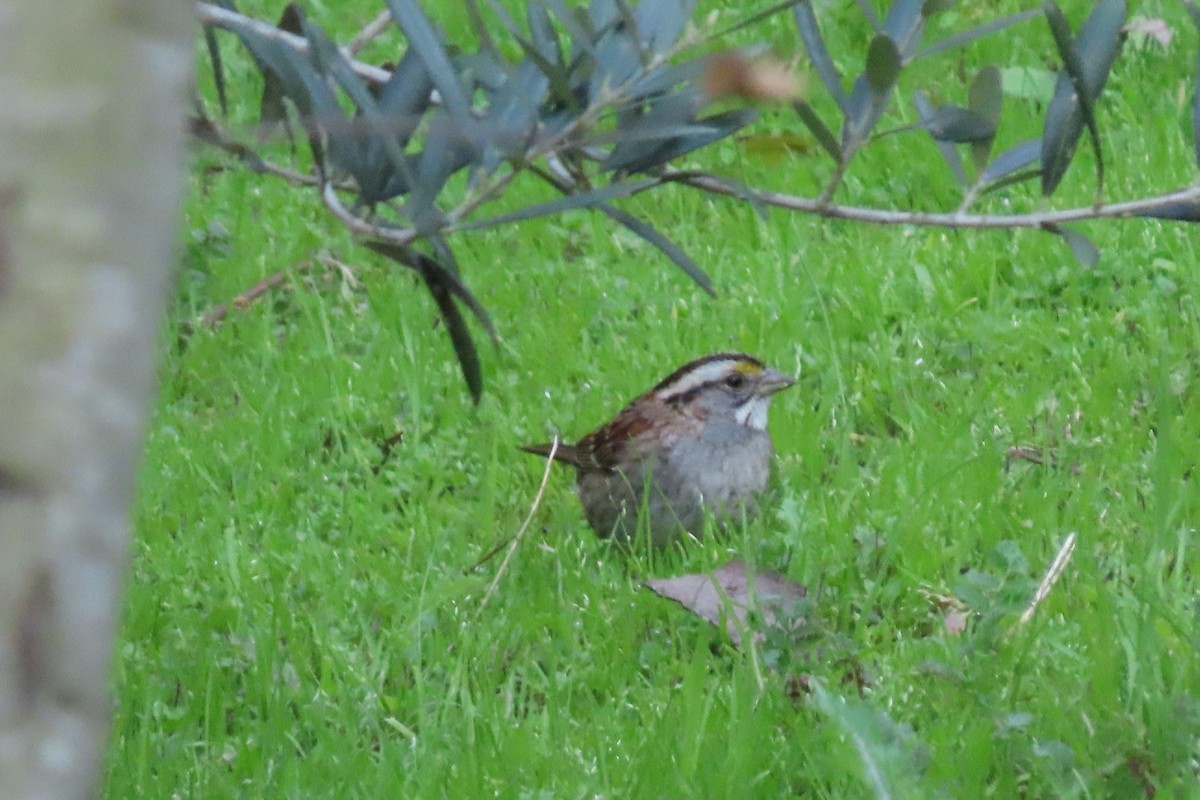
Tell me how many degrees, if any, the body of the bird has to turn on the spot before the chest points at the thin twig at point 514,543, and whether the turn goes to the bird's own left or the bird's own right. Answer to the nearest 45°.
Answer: approximately 135° to the bird's own right

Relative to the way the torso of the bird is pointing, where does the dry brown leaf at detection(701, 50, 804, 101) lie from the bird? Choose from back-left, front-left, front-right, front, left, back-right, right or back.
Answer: right

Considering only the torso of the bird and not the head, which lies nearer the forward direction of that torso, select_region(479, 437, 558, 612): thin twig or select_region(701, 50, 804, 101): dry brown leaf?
the dry brown leaf

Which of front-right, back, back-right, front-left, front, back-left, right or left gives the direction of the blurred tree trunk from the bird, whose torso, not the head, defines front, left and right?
right

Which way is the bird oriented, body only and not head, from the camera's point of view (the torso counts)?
to the viewer's right

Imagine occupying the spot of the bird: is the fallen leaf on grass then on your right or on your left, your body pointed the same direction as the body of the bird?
on your right

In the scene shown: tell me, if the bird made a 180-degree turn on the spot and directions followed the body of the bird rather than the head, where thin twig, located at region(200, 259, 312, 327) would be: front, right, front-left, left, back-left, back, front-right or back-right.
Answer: front-right

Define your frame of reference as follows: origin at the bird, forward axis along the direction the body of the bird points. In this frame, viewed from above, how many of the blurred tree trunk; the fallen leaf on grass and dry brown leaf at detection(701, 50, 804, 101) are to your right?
3

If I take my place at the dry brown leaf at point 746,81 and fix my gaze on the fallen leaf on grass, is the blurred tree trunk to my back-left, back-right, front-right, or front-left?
back-left
